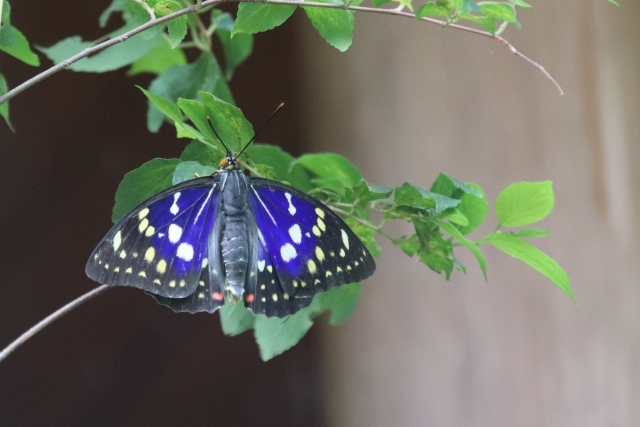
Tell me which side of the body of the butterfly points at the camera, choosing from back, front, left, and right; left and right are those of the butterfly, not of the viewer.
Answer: back
